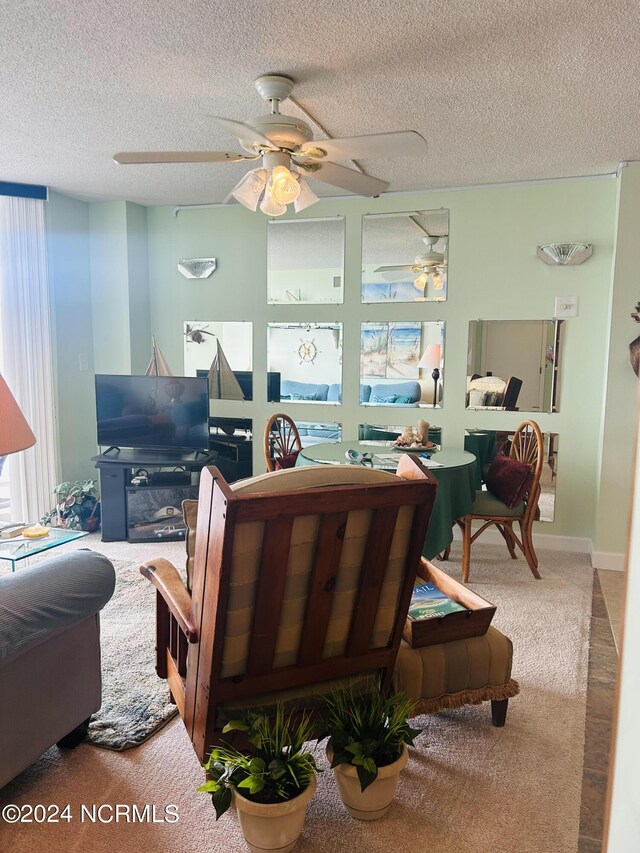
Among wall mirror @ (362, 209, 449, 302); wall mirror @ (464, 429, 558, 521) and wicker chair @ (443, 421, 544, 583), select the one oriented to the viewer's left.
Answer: the wicker chair

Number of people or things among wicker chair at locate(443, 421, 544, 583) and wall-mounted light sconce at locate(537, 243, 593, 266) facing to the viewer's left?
1

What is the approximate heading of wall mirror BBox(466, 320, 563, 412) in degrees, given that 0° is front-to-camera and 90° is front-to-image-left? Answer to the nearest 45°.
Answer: approximately 0°

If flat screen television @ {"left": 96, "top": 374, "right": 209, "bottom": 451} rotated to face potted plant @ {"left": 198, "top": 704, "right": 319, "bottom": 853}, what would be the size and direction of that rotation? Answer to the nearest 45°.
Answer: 0° — it already faces it

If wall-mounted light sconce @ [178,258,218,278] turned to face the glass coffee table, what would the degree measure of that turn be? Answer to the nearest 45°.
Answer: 0° — it already faces it

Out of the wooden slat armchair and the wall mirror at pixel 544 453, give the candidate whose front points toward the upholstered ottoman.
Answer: the wall mirror

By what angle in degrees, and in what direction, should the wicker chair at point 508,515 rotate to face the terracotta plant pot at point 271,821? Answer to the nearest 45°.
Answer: approximately 90° to its left

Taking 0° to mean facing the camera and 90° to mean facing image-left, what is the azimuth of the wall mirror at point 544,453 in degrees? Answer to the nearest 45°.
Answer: approximately 0°
